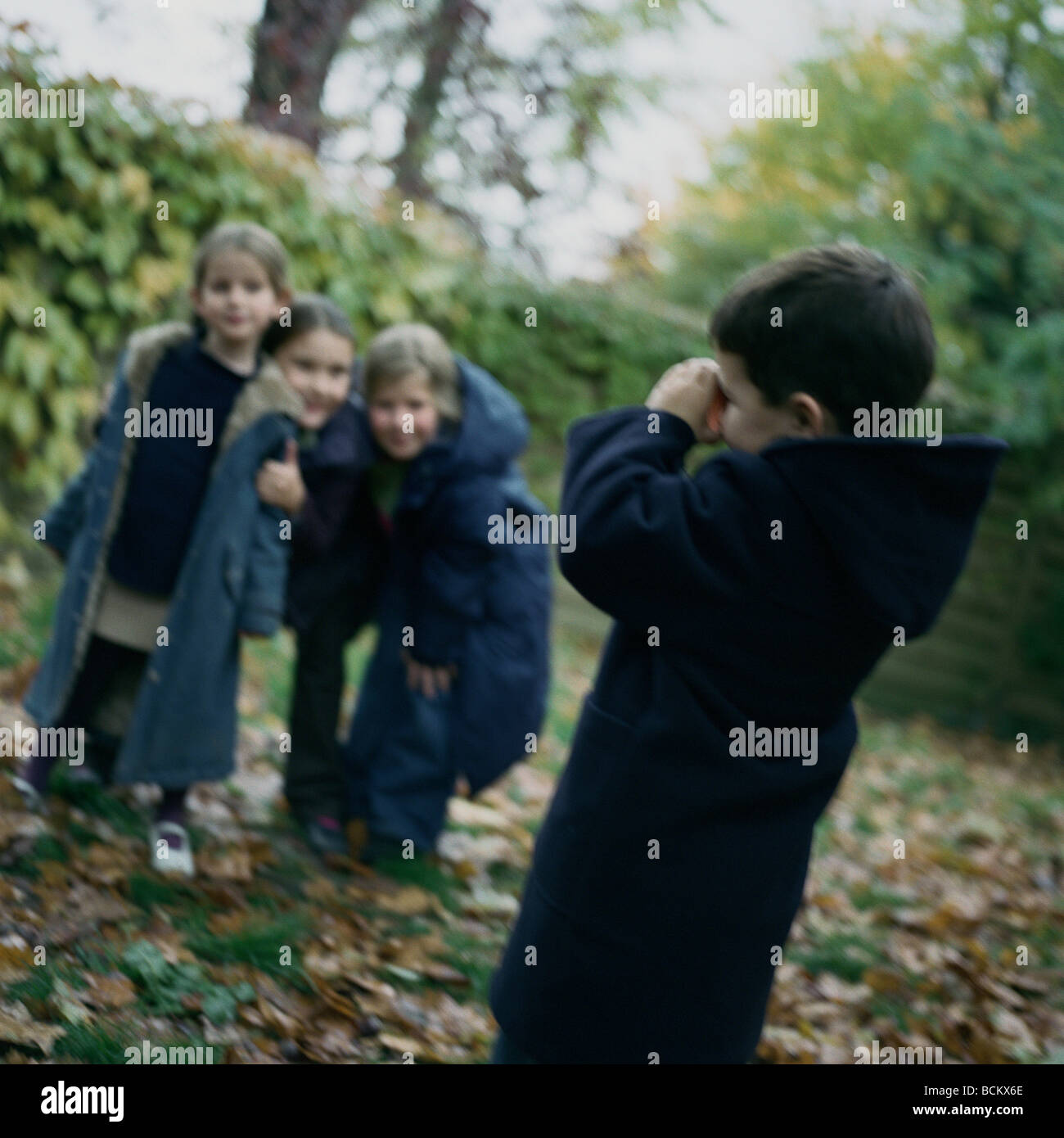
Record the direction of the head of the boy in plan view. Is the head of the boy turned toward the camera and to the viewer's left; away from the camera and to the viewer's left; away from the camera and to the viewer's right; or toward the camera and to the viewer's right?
away from the camera and to the viewer's left

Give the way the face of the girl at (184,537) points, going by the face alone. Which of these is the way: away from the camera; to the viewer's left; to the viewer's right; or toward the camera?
toward the camera

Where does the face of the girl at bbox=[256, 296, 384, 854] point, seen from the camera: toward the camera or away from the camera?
toward the camera

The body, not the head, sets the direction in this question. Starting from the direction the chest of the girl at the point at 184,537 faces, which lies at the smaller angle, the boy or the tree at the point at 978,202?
the boy

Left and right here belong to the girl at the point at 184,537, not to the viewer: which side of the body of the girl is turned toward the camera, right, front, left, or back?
front

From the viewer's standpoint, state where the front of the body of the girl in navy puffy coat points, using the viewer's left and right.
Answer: facing the viewer and to the left of the viewer

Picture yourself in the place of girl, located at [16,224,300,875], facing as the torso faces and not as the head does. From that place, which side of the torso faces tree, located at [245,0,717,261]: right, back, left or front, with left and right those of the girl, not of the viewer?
back

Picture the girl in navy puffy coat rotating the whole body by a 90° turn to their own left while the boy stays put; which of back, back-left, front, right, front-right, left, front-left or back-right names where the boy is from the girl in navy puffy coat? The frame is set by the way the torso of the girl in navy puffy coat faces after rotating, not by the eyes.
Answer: front-right

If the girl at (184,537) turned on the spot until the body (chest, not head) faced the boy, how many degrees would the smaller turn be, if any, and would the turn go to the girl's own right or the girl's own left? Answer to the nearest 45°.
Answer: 0° — they already face them
